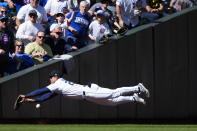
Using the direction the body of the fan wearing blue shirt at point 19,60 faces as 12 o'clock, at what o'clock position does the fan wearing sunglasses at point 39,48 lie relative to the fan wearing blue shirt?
The fan wearing sunglasses is roughly at 10 o'clock from the fan wearing blue shirt.

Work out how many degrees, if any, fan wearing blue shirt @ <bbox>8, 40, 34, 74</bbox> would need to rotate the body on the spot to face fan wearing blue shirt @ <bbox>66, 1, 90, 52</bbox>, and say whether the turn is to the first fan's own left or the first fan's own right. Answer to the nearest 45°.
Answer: approximately 90° to the first fan's own left

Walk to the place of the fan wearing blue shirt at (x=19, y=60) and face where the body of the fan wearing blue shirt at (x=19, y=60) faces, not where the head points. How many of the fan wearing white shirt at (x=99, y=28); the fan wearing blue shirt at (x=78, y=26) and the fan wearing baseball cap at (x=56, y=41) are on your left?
3

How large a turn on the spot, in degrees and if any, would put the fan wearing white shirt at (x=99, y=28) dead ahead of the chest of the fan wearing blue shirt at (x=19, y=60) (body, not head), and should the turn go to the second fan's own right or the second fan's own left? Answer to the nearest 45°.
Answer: approximately 90° to the second fan's own left

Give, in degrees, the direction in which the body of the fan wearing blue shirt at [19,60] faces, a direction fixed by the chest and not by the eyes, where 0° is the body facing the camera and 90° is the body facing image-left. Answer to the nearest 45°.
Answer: approximately 0°

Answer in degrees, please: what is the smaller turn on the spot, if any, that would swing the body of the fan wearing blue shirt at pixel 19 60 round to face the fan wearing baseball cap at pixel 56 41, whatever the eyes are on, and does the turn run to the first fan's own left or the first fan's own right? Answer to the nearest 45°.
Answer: approximately 90° to the first fan's own left
